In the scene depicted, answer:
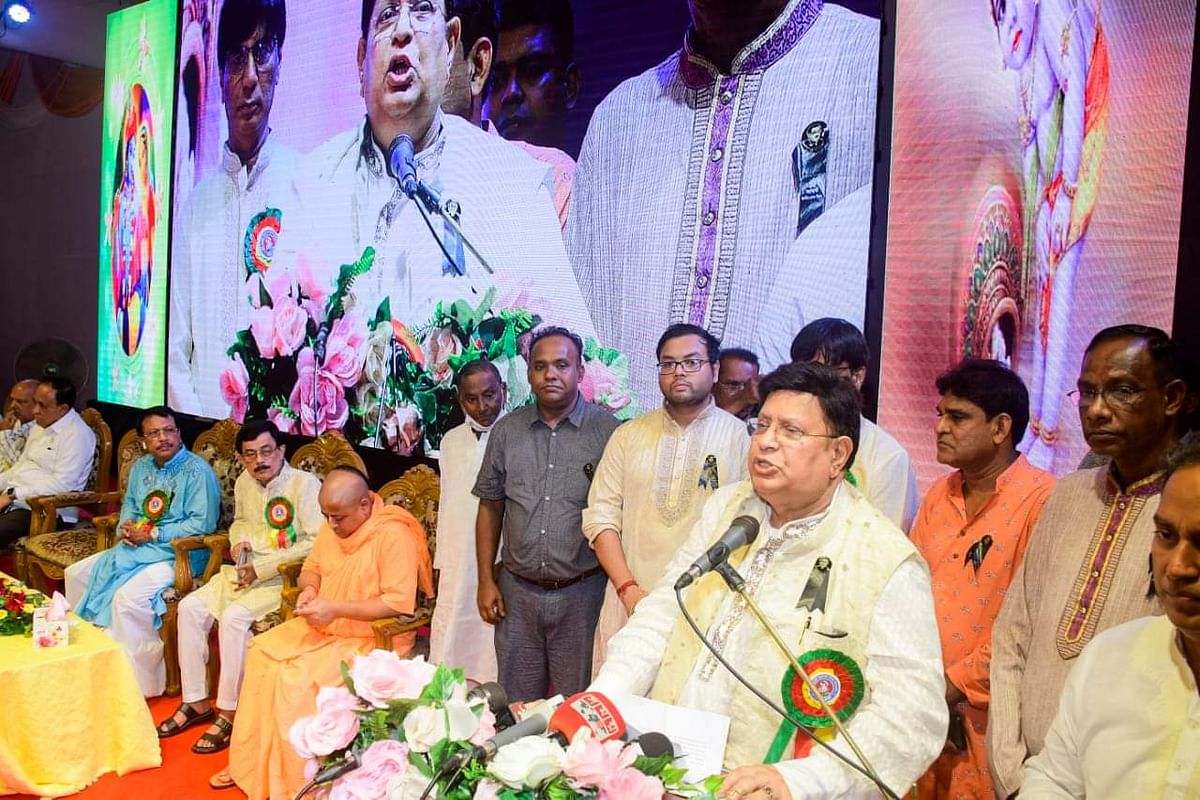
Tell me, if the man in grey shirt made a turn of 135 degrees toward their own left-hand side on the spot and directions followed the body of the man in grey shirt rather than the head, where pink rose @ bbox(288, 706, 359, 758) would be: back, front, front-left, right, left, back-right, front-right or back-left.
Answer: back-right

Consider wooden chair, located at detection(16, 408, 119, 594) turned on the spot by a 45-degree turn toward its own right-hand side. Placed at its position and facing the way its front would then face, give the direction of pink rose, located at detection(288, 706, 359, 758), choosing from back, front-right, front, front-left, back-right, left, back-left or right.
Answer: left

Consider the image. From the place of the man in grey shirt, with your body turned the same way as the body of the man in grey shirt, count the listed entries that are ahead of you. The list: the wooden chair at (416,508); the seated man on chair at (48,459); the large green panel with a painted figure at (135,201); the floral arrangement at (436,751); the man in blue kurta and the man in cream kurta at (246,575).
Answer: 1

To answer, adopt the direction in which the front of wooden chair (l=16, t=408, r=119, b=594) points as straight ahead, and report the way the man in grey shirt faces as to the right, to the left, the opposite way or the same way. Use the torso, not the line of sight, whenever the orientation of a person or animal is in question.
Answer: the same way

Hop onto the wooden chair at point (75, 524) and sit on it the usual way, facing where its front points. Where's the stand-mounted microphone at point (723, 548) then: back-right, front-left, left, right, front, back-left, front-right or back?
front-left

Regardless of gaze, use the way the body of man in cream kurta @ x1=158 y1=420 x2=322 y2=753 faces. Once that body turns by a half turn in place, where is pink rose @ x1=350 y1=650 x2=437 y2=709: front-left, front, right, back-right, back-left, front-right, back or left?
back-right

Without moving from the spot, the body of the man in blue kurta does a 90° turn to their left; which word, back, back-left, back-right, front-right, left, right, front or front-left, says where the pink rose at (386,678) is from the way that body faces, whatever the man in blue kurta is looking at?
front-right

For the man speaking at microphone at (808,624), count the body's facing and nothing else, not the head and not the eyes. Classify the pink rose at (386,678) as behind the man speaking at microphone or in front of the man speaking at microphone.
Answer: in front

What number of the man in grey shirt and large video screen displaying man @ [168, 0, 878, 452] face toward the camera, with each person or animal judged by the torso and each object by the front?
2

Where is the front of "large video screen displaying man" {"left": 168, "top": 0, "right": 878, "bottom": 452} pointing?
toward the camera

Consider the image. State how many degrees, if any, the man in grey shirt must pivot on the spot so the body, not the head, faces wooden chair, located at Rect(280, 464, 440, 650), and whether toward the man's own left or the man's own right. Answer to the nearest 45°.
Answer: approximately 135° to the man's own right

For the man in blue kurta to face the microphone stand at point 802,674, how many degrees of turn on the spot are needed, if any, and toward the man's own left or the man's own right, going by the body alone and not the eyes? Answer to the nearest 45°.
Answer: approximately 45° to the man's own left

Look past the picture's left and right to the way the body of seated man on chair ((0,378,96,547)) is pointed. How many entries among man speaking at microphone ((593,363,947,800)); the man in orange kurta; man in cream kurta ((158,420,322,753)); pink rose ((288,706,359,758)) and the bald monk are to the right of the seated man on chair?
0

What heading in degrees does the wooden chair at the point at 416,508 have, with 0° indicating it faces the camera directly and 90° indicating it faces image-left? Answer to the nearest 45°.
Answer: approximately 45°

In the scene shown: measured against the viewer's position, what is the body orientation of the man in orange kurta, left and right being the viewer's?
facing the viewer and to the left of the viewer
